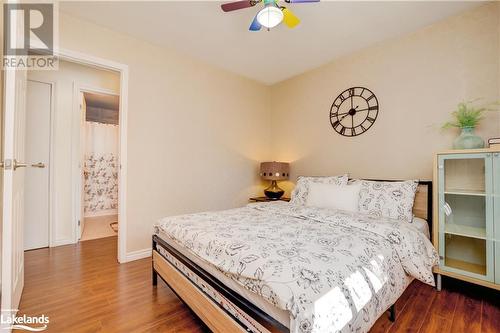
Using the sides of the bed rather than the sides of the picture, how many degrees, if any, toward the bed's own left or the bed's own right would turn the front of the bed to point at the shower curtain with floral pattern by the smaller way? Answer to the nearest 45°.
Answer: approximately 90° to the bed's own right

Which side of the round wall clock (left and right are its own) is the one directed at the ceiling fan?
front

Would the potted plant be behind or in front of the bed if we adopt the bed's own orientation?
behind

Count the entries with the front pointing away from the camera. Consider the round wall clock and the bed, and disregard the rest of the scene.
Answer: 0

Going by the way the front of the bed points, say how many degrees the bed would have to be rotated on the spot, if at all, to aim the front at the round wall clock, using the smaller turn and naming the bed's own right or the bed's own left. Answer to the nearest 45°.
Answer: approximately 180°

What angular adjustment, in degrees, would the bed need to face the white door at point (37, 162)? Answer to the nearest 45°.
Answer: approximately 45° to its right

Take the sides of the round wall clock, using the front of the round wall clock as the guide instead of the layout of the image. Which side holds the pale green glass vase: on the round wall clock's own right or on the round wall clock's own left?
on the round wall clock's own left

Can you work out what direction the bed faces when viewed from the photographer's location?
facing the viewer and to the left of the viewer

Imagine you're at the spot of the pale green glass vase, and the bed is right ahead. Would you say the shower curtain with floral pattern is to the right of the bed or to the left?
right

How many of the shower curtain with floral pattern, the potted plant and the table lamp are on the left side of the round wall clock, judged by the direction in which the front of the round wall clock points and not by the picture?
1

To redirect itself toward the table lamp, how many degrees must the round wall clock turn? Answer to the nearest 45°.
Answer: approximately 45° to its right
